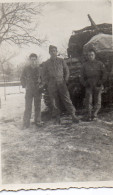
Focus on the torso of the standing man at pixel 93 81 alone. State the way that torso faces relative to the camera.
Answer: toward the camera
